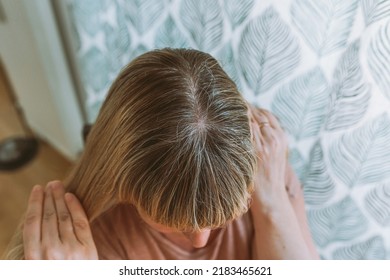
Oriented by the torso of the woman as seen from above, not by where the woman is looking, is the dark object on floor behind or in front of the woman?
behind

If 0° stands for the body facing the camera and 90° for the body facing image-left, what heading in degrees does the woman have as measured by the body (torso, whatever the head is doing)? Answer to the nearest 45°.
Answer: approximately 0°
